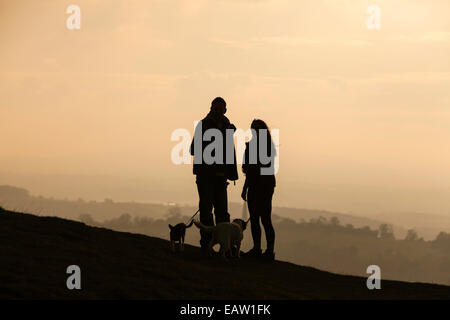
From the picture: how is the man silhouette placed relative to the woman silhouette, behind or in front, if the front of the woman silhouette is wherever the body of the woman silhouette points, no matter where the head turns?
in front

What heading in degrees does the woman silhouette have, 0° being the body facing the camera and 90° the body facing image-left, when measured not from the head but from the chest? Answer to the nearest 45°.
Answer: approximately 45°
